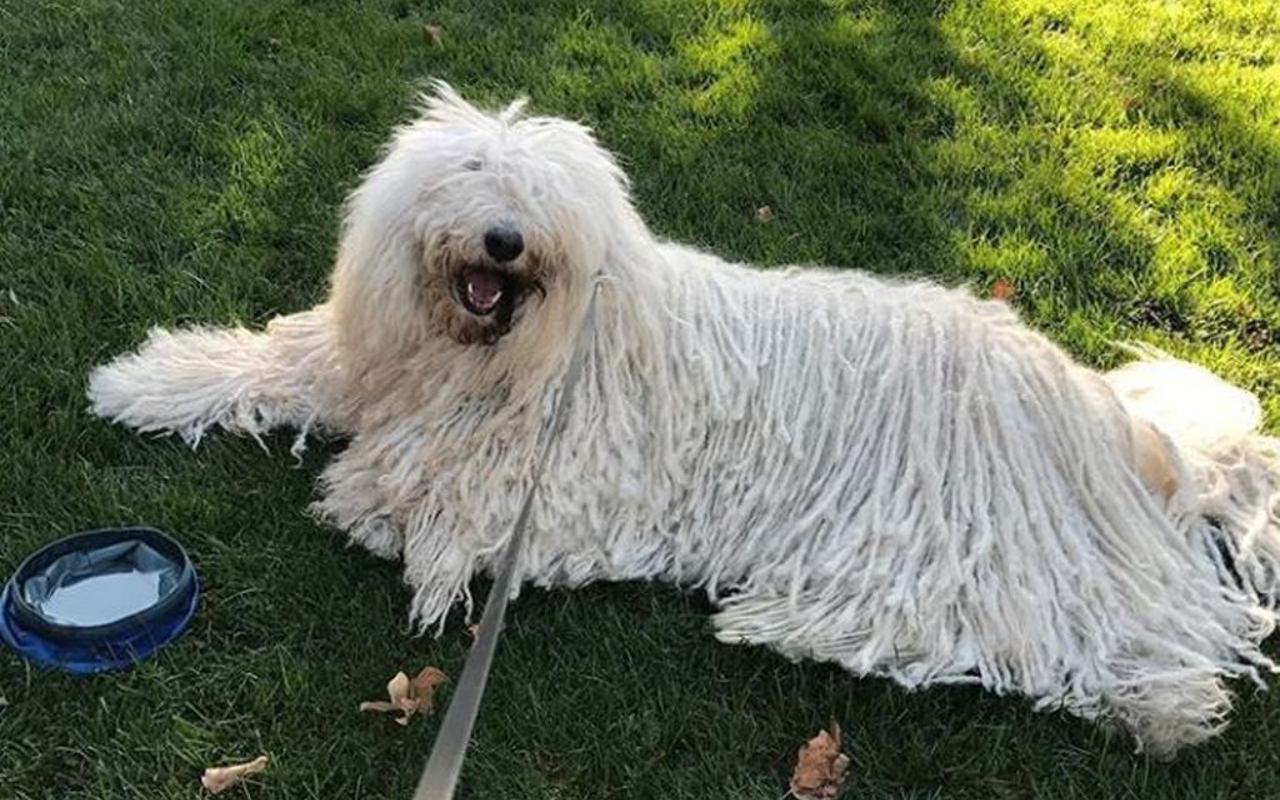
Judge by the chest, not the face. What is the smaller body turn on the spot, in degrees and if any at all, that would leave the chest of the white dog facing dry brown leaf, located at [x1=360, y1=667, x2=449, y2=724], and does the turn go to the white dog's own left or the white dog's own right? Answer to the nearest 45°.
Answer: approximately 45° to the white dog's own left

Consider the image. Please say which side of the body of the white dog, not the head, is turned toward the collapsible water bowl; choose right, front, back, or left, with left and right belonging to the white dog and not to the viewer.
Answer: front

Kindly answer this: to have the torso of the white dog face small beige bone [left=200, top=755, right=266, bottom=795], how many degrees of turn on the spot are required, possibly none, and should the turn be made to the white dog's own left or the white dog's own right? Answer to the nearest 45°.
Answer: approximately 45° to the white dog's own left

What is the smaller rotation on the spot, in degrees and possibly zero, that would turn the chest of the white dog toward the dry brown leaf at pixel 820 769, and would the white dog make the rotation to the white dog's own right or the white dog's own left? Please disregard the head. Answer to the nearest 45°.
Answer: approximately 90° to the white dog's own left

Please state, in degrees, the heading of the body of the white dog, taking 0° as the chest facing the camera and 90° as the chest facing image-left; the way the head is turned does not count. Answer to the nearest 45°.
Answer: approximately 90°

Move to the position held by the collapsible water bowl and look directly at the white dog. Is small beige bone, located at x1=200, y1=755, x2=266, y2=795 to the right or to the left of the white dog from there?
right
